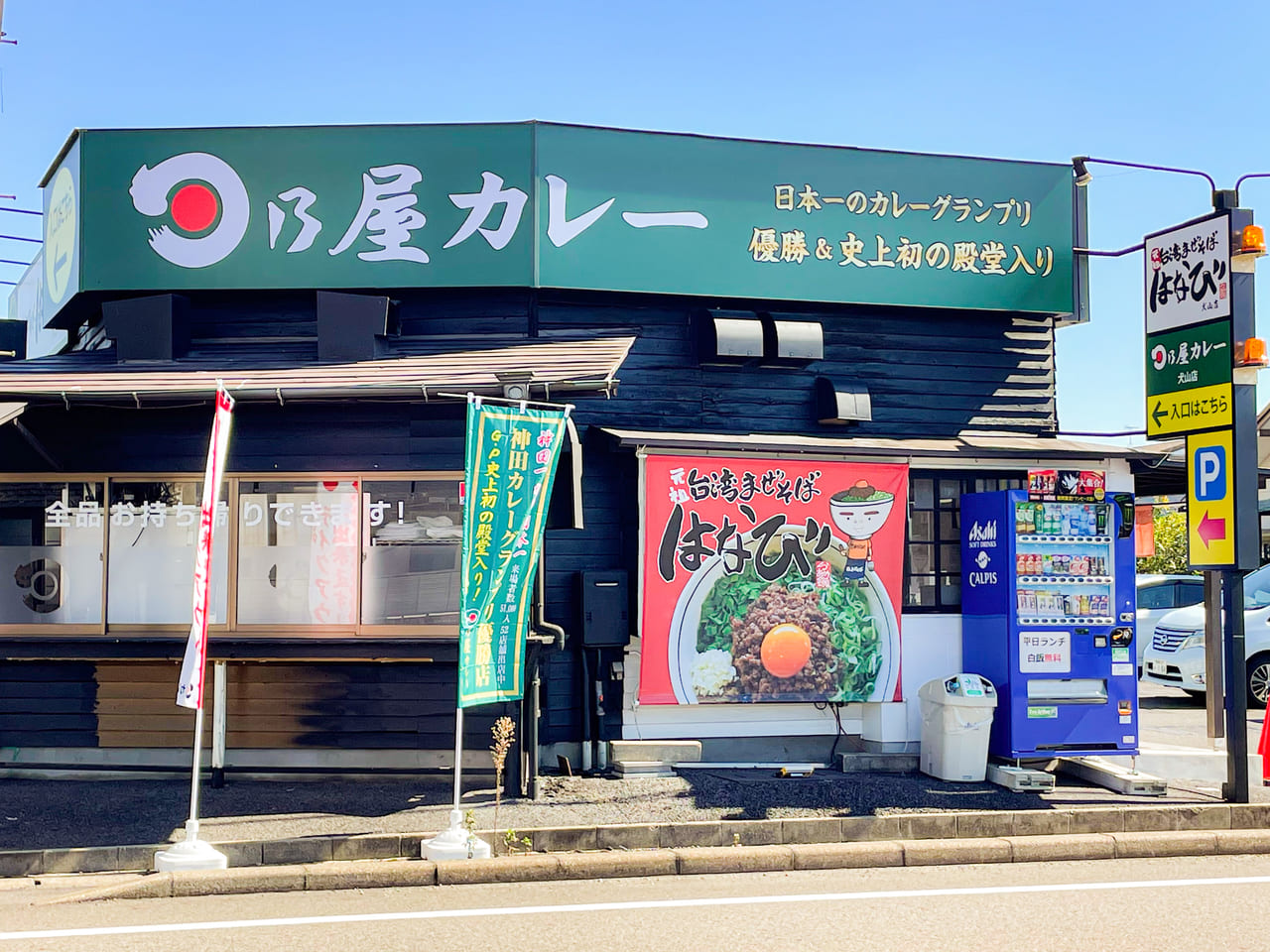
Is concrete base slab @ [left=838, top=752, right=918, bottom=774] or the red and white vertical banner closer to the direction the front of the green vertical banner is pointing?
the red and white vertical banner

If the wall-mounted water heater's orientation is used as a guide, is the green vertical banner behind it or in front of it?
in front

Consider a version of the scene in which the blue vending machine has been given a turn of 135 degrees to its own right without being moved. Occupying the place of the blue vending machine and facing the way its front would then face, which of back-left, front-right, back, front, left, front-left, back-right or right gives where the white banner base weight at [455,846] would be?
front-left

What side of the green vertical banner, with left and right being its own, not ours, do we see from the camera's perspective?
front

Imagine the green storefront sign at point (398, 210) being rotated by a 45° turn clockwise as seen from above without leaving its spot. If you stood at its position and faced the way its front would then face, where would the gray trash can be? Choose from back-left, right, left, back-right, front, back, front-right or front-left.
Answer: back-left

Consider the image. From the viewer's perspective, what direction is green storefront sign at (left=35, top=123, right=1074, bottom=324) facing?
toward the camera

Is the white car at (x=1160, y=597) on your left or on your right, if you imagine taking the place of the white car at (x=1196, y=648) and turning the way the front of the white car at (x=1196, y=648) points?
on your right

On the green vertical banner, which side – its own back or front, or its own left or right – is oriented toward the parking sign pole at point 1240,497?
left

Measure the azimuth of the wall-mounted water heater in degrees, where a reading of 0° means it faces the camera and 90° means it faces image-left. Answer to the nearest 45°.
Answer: approximately 0°

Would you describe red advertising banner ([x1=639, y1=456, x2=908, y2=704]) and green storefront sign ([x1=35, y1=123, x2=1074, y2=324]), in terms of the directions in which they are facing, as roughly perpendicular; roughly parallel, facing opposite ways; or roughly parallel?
roughly parallel

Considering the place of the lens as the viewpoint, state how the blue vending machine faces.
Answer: facing the viewer and to the right of the viewer

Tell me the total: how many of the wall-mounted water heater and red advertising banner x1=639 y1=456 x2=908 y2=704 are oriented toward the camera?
2
